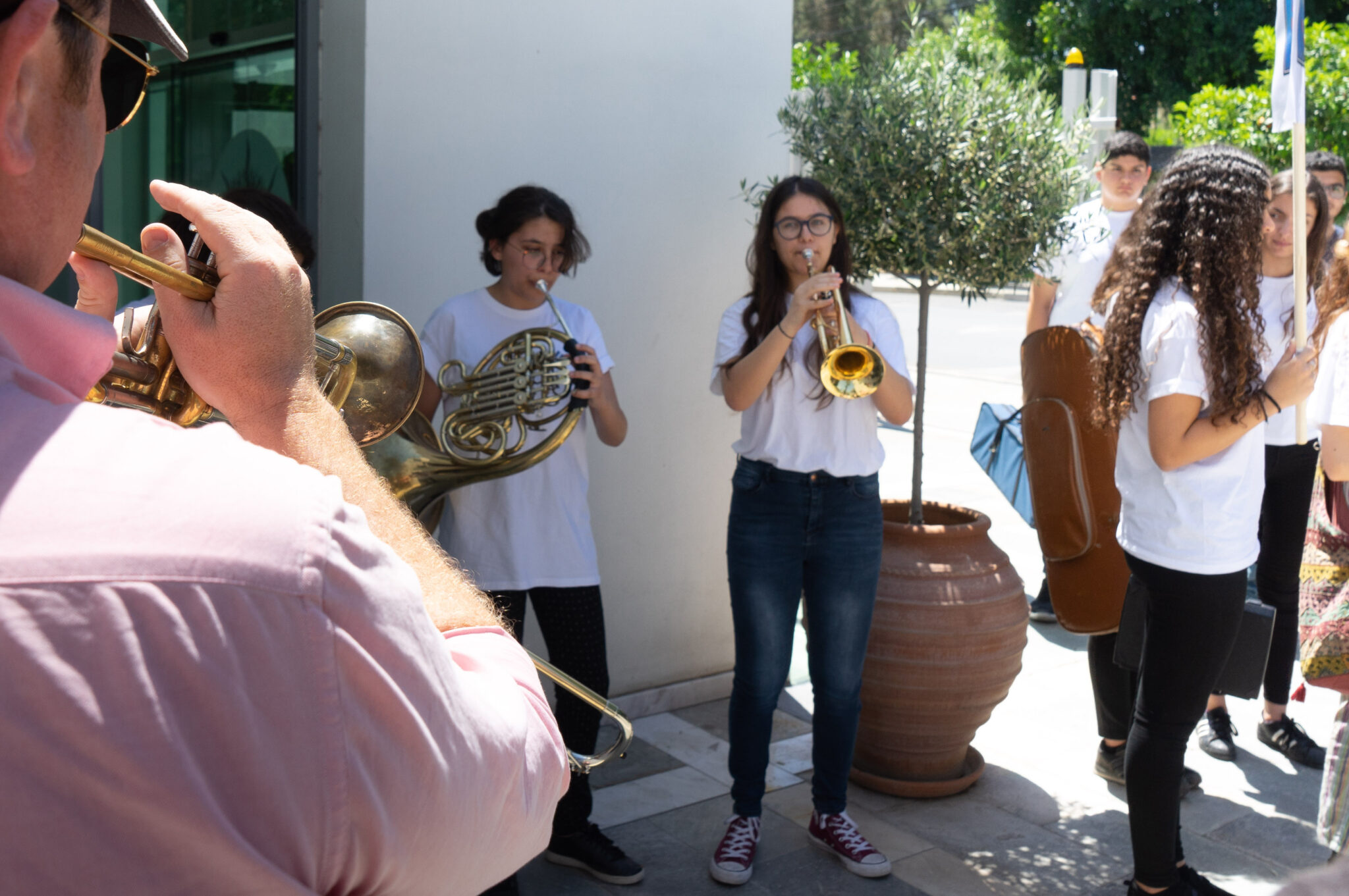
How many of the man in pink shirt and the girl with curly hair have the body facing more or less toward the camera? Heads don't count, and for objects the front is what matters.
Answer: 0

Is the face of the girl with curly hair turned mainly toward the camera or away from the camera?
away from the camera

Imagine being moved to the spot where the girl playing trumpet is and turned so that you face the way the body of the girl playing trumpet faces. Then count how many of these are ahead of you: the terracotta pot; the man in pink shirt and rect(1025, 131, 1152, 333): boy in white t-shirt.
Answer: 1

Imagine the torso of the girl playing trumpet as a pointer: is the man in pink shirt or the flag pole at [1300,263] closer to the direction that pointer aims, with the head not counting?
the man in pink shirt

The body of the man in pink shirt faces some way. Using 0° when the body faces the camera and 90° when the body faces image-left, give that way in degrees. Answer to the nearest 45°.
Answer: approximately 225°

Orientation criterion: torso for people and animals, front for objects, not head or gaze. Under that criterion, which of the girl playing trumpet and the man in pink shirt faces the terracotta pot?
the man in pink shirt

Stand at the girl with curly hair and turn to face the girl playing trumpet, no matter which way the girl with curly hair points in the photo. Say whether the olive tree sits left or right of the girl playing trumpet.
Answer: right
